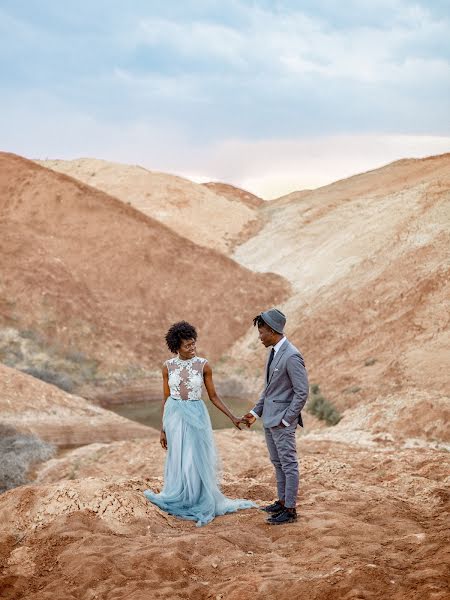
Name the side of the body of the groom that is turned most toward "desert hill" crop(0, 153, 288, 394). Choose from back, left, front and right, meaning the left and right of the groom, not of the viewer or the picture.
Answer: right

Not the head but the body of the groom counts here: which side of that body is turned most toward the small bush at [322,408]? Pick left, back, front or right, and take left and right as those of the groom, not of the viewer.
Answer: right

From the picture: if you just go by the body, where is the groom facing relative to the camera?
to the viewer's left

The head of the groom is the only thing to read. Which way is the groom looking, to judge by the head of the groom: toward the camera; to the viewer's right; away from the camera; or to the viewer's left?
to the viewer's left

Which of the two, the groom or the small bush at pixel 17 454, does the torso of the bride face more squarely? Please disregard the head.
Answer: the groom

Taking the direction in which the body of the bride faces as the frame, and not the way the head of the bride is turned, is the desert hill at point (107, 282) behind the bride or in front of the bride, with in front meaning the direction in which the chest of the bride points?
behind

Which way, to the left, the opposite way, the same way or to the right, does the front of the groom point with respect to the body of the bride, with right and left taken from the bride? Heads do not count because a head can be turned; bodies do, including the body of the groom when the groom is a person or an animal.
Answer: to the right

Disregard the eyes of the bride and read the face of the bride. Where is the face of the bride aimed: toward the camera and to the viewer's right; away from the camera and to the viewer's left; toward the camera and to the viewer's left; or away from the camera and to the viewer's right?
toward the camera and to the viewer's right

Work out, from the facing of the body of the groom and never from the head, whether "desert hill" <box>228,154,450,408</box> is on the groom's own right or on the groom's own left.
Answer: on the groom's own right
